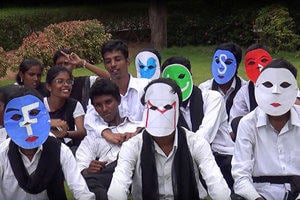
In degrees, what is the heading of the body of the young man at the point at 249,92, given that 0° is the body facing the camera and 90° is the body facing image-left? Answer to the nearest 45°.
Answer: approximately 0°

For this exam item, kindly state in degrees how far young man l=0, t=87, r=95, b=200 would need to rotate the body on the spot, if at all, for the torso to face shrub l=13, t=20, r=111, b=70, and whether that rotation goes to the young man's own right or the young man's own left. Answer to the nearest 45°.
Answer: approximately 180°

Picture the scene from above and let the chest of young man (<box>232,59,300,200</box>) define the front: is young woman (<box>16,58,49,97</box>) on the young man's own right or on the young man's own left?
on the young man's own right

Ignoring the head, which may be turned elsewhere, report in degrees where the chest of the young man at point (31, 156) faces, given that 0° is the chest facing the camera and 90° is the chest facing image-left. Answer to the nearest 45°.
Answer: approximately 0°

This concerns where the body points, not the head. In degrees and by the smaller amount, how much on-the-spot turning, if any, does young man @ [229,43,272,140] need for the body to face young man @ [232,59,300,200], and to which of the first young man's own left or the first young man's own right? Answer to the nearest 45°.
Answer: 0° — they already face them

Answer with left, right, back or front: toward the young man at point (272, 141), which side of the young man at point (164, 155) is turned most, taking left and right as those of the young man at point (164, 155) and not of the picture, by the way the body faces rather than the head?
left
